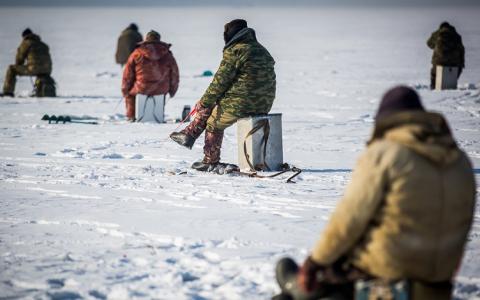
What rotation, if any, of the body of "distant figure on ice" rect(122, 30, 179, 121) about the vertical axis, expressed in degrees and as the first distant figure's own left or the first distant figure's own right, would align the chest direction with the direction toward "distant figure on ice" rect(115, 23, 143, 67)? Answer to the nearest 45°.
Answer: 0° — they already face them

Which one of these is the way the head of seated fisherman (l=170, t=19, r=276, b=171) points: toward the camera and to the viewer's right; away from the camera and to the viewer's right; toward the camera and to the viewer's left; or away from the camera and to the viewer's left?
away from the camera and to the viewer's left

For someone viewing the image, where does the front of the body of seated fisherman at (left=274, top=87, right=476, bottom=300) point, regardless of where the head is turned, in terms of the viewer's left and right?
facing away from the viewer and to the left of the viewer

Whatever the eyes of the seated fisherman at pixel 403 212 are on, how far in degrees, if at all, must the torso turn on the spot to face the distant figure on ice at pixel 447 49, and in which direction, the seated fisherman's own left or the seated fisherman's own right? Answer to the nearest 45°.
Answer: approximately 45° to the seated fisherman's own right

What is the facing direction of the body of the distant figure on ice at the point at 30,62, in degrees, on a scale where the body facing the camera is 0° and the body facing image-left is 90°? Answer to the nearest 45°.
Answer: approximately 135°

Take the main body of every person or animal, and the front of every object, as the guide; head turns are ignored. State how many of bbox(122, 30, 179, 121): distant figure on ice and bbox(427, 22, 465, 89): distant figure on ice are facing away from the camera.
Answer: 2

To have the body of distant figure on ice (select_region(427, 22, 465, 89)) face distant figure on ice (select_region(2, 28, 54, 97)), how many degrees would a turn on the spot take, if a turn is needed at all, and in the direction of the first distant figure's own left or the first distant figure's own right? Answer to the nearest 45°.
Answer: approximately 135° to the first distant figure's own left

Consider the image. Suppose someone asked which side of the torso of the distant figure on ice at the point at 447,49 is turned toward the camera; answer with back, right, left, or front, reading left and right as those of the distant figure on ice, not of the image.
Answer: back

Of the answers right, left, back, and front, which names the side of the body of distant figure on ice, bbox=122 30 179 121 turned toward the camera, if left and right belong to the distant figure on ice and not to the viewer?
back
